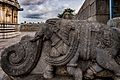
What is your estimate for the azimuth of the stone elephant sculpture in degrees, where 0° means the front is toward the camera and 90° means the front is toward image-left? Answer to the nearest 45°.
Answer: approximately 90°
